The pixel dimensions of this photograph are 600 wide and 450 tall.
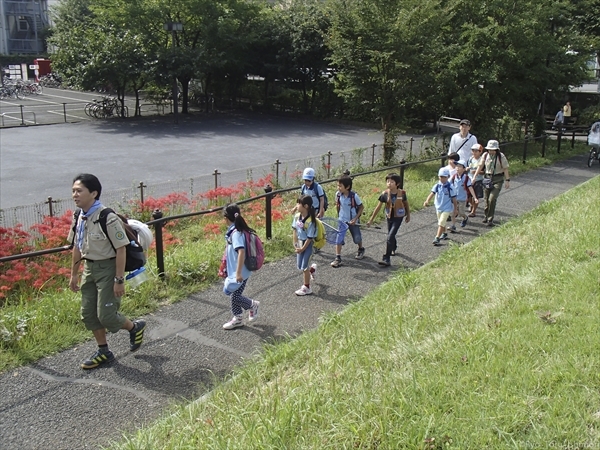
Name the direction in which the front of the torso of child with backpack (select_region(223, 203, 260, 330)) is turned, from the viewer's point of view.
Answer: to the viewer's left

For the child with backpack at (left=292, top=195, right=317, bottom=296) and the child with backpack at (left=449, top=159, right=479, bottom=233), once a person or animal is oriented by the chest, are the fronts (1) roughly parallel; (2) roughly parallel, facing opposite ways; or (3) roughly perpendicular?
roughly parallel

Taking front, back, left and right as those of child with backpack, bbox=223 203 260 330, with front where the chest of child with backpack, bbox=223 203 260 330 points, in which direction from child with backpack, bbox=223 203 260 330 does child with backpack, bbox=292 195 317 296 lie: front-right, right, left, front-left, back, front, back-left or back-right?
back-right

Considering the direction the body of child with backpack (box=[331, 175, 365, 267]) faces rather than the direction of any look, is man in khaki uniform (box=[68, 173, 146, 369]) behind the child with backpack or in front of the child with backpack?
in front

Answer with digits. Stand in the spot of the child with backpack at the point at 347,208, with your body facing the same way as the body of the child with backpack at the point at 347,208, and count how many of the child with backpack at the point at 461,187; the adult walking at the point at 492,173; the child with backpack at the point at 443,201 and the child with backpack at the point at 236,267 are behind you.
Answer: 3

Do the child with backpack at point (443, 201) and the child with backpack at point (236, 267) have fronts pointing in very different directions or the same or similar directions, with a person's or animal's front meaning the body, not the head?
same or similar directions

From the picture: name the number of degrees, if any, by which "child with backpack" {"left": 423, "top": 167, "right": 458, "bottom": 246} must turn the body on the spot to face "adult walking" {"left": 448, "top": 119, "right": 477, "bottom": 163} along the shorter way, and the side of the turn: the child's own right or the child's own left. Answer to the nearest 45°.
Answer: approximately 135° to the child's own right

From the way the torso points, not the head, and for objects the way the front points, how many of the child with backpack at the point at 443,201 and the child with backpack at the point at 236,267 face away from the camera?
0

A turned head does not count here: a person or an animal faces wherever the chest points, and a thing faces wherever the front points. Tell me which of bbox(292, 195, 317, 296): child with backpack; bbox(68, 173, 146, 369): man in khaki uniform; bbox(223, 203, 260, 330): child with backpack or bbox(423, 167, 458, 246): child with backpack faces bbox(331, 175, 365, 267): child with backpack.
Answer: bbox(423, 167, 458, 246): child with backpack

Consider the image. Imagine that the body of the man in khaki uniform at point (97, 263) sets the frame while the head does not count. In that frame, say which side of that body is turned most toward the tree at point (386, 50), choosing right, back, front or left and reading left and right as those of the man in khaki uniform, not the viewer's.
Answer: back

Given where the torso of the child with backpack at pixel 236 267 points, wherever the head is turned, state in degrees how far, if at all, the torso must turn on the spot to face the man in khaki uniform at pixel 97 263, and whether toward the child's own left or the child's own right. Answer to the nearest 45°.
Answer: approximately 45° to the child's own left

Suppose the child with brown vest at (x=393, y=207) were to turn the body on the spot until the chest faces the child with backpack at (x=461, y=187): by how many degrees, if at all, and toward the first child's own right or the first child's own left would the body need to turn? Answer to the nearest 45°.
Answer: approximately 180°

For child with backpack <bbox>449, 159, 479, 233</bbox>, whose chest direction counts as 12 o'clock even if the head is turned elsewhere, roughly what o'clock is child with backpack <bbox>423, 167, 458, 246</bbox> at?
child with backpack <bbox>423, 167, 458, 246</bbox> is roughly at 11 o'clock from child with backpack <bbox>449, 159, 479, 233</bbox>.

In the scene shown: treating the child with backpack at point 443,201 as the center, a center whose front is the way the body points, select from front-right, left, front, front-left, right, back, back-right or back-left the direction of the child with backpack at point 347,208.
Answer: front

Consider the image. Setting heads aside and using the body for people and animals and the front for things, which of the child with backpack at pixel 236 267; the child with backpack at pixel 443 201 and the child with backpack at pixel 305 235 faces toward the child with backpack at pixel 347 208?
the child with backpack at pixel 443 201
